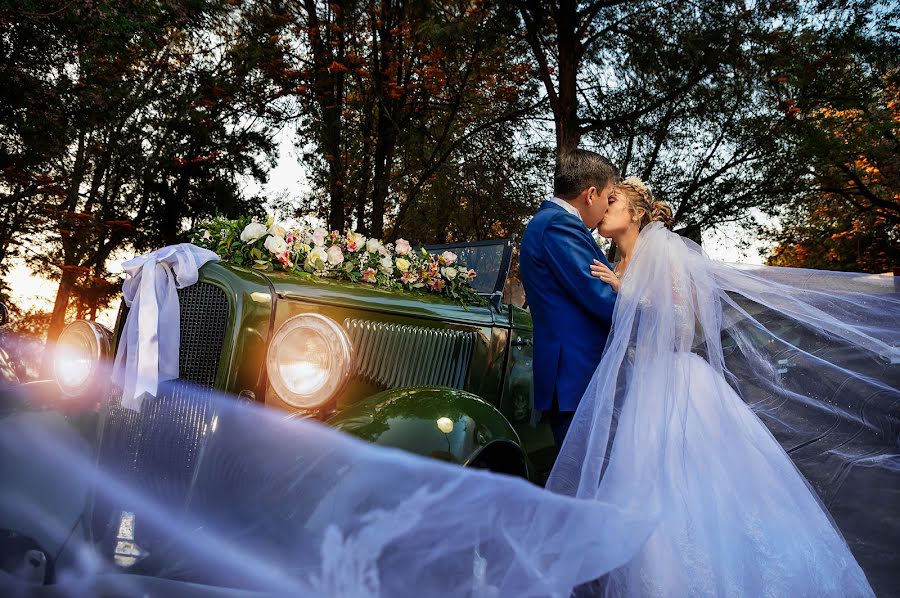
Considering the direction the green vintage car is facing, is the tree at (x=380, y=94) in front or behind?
behind

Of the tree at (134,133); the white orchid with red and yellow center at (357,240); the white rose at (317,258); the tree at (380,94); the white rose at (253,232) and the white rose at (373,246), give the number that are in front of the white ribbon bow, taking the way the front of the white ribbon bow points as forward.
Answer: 0

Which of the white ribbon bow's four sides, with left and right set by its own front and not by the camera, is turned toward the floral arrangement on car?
back

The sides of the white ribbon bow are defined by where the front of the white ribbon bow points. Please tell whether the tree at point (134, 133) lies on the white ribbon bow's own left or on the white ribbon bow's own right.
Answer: on the white ribbon bow's own right

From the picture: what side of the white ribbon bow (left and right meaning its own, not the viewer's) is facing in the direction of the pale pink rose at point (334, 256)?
back

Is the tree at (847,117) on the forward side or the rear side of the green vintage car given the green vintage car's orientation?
on the rear side

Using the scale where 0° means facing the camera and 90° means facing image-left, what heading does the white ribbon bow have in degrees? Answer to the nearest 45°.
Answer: approximately 45°

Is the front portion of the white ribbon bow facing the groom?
no

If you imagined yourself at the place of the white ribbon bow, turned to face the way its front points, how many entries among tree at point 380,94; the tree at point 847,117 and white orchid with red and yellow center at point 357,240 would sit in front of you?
0

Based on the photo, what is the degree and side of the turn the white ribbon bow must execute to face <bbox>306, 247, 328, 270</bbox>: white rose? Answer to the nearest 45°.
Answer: approximately 180°
